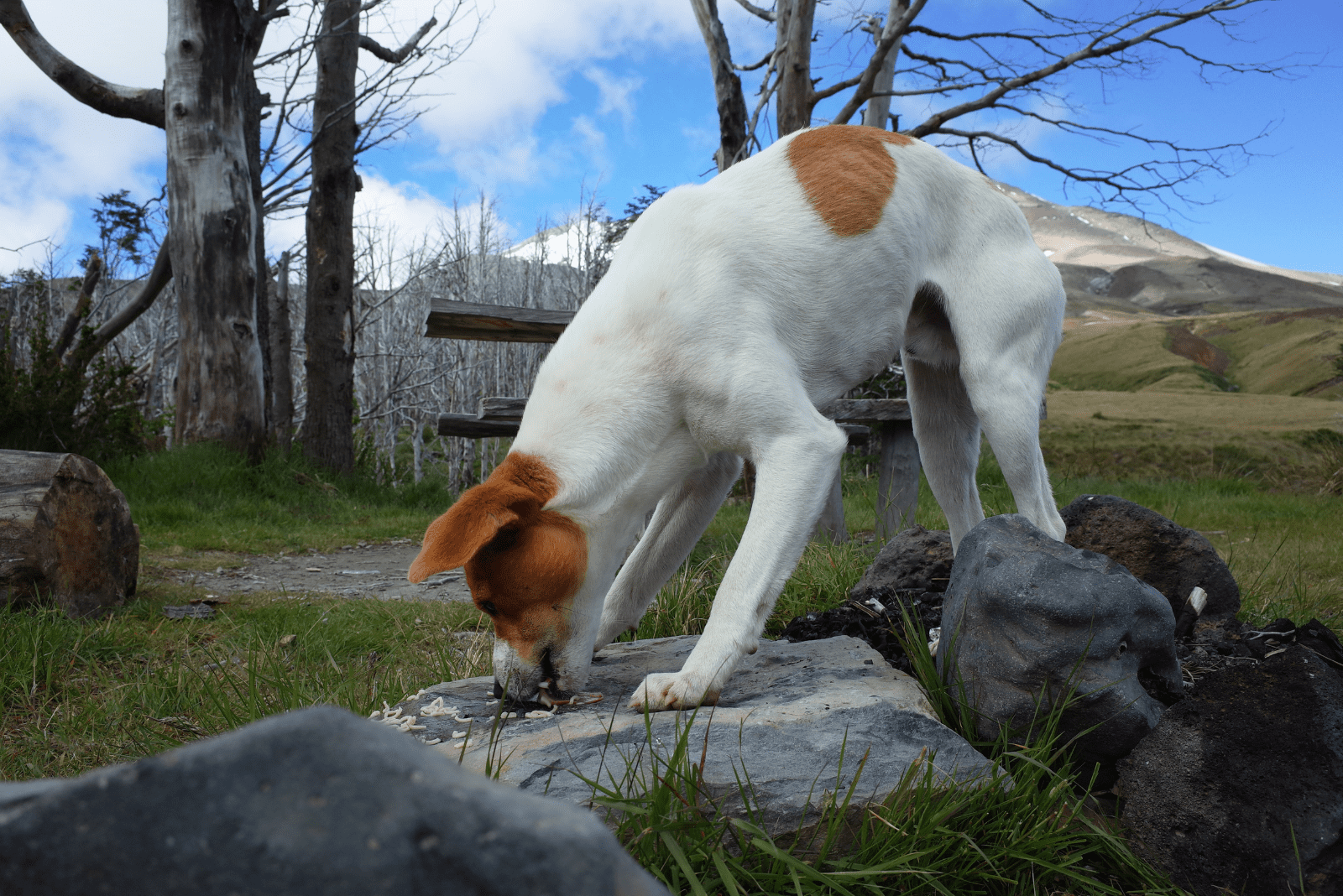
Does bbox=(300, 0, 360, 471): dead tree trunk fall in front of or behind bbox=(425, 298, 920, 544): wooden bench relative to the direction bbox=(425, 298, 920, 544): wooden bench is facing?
behind

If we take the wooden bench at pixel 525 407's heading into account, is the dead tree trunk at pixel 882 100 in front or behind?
behind

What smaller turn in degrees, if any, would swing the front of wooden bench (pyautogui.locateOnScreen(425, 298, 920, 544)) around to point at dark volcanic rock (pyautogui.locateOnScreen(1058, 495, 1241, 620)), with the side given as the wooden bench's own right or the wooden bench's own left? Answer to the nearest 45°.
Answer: approximately 45° to the wooden bench's own left

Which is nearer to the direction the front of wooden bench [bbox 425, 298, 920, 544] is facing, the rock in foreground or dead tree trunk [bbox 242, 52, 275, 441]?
the rock in foreground

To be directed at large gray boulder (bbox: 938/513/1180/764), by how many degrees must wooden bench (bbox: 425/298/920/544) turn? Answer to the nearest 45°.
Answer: approximately 45° to its left

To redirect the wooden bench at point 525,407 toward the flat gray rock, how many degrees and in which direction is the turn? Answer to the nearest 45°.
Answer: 0° — it already faces it

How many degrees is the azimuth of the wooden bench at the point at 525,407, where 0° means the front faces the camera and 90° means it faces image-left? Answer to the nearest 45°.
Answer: approximately 0°

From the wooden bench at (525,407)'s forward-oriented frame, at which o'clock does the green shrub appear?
The green shrub is roughly at 4 o'clock from the wooden bench.
